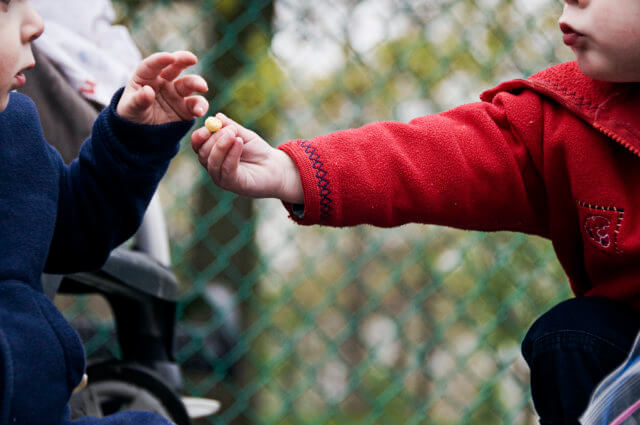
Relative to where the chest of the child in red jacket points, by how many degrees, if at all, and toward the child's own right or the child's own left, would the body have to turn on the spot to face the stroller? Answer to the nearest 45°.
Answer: approximately 45° to the child's own right

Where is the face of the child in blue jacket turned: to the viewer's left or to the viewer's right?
to the viewer's right

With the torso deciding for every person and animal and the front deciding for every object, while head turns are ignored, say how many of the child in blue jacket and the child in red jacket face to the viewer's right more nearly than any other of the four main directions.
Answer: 1

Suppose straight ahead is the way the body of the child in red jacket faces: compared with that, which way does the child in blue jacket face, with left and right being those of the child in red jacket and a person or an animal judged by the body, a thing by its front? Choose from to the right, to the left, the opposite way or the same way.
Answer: the opposite way

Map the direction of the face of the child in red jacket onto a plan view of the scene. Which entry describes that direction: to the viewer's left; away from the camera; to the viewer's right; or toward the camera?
to the viewer's left

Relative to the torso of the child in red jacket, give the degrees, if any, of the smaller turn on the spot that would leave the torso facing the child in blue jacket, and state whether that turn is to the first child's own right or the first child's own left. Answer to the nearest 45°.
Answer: approximately 45° to the first child's own right

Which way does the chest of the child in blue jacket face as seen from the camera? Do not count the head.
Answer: to the viewer's right
